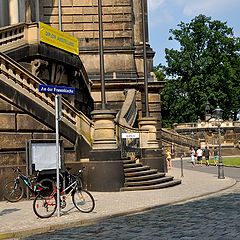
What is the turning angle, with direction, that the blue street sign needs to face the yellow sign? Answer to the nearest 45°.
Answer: approximately 180°

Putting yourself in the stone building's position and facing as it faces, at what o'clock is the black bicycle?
The black bicycle is roughly at 2 o'clock from the stone building.

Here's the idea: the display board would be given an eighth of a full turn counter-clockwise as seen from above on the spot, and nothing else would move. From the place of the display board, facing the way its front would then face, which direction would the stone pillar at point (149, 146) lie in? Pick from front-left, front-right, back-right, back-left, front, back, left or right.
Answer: left

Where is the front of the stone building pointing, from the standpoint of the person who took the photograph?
facing the viewer and to the right of the viewer

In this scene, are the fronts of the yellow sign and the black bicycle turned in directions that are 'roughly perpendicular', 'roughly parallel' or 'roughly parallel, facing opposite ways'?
roughly perpendicular

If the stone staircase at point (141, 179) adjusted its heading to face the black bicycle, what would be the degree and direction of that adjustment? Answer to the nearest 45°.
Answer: approximately 90° to its right

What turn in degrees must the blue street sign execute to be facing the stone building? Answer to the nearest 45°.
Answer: approximately 180°

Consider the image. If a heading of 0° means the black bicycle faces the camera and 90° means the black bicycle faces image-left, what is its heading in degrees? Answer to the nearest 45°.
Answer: approximately 45°

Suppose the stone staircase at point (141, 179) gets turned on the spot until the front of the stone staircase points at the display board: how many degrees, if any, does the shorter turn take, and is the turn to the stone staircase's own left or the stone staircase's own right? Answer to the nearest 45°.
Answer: approximately 90° to the stone staircase's own right

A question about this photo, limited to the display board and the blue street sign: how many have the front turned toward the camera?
2

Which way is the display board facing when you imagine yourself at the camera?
facing the viewer

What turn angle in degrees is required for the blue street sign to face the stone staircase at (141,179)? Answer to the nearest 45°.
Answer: approximately 135° to its left

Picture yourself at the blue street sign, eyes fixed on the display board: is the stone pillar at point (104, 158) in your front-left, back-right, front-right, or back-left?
front-right
